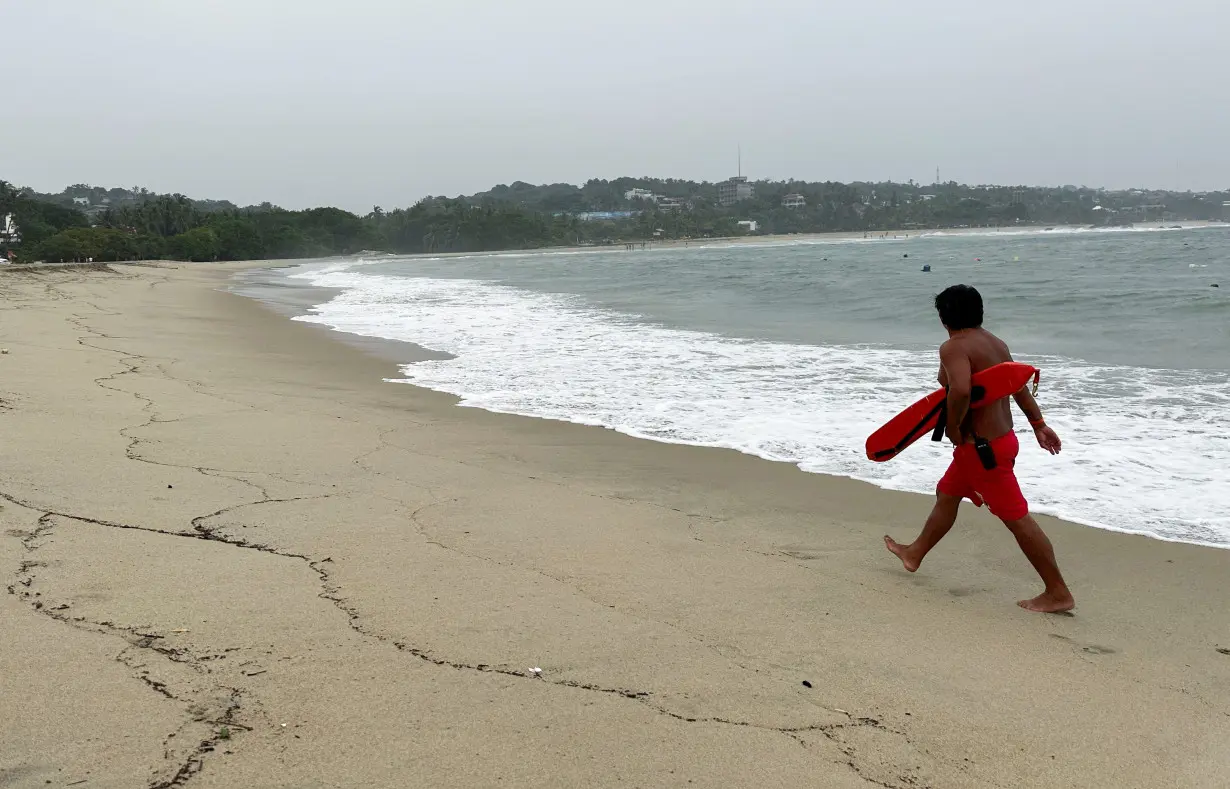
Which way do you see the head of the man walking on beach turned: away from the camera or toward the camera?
away from the camera

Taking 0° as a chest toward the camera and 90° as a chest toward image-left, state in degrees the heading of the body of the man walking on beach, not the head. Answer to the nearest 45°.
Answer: approximately 135°
